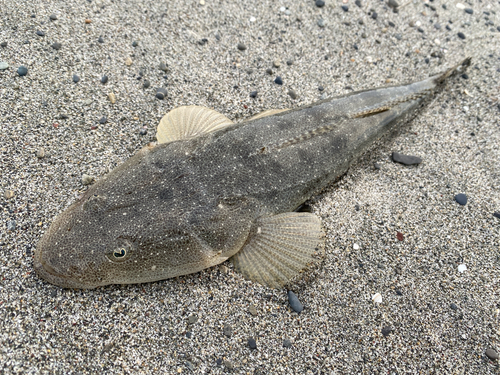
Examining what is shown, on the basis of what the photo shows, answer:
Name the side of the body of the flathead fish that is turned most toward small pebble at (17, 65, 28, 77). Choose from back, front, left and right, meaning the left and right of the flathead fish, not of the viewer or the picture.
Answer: right

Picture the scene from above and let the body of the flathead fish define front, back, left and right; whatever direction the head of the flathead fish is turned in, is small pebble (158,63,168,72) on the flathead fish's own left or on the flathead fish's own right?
on the flathead fish's own right

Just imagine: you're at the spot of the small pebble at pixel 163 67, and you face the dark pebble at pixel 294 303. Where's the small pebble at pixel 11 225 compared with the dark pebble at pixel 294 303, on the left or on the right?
right

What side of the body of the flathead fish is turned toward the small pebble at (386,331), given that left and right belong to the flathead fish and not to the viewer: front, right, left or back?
left

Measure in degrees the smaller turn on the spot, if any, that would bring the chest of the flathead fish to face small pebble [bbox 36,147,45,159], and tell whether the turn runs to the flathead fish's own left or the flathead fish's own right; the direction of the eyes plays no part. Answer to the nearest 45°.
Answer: approximately 45° to the flathead fish's own right

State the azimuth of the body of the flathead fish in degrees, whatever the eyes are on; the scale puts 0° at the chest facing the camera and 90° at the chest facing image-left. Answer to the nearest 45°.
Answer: approximately 45°

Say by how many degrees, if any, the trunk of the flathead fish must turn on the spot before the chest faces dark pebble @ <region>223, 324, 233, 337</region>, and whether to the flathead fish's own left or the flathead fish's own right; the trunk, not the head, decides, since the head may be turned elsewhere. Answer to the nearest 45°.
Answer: approximately 45° to the flathead fish's own left
